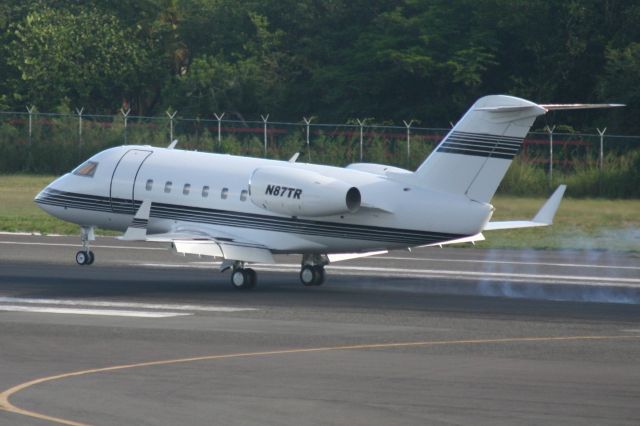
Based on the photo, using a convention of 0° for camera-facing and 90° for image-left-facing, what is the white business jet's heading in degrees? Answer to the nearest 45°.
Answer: approximately 135°
